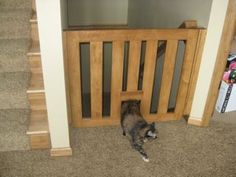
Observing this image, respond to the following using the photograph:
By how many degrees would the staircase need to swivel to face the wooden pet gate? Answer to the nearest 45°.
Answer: approximately 90° to its left

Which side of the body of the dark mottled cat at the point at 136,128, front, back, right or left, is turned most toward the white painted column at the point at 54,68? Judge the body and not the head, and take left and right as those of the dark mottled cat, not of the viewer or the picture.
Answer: right

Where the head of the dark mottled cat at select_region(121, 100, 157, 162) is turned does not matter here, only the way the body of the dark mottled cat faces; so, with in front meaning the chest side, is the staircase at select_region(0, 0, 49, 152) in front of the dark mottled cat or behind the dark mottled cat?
behind

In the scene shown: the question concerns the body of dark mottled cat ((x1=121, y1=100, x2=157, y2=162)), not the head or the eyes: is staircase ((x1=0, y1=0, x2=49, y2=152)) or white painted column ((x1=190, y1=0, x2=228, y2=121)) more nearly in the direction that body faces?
the white painted column

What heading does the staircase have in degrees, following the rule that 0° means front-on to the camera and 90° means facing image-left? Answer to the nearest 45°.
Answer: approximately 0°

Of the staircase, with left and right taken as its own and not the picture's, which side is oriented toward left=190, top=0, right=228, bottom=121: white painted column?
left

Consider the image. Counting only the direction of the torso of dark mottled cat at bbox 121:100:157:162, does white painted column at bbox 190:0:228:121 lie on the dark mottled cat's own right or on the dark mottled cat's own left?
on the dark mottled cat's own left

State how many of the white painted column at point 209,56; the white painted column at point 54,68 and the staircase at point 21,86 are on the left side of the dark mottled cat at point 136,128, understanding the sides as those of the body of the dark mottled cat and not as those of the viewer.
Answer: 1

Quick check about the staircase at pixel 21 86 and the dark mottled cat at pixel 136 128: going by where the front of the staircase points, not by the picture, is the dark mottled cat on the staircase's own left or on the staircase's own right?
on the staircase's own left

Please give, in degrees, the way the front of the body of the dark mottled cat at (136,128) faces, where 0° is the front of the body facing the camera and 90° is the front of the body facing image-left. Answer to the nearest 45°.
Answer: approximately 315°
